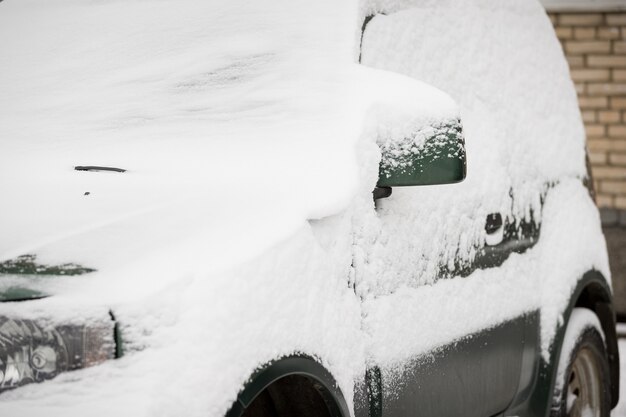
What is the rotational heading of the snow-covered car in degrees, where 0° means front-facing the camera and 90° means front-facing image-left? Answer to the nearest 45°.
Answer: approximately 45°
